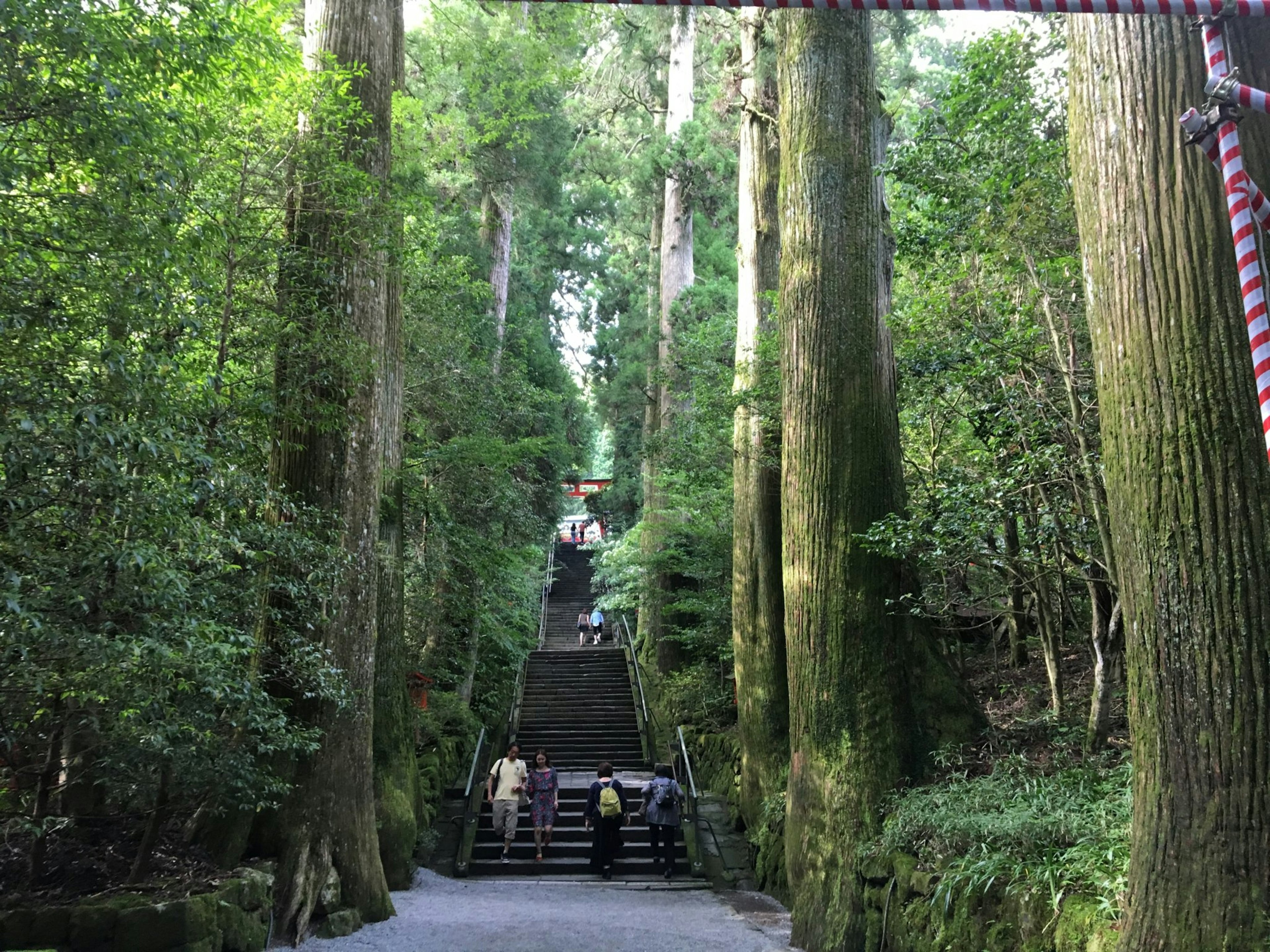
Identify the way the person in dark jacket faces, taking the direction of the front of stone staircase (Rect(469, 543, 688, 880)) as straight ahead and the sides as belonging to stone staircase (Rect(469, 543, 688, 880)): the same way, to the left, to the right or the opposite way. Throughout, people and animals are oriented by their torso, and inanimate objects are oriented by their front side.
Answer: the opposite way

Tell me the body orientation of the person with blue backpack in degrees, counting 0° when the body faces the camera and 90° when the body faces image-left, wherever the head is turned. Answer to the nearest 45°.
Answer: approximately 180°

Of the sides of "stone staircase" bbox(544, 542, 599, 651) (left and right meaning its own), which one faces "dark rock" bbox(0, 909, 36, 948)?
front

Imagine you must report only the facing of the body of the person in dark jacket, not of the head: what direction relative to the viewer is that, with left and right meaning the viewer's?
facing away from the viewer

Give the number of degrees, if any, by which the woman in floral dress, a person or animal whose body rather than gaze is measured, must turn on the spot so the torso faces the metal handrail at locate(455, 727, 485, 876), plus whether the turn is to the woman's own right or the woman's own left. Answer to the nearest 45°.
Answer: approximately 135° to the woman's own right

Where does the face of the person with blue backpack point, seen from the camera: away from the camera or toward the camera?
away from the camera

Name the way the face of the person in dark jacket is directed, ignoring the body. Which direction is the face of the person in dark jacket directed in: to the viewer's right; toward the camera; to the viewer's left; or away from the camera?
away from the camera

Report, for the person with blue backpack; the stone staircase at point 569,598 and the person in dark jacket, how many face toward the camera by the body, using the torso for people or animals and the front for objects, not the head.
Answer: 1
